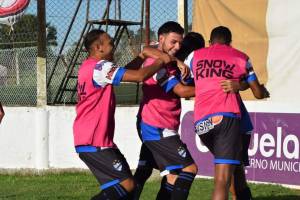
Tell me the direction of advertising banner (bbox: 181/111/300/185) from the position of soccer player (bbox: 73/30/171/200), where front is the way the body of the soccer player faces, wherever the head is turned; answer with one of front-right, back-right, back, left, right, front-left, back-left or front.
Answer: front-left

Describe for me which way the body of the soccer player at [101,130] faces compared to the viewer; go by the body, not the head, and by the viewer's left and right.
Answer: facing to the right of the viewer

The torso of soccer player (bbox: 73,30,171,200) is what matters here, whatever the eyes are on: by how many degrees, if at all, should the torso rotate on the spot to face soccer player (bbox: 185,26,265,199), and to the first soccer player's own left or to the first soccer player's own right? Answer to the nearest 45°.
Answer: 0° — they already face them

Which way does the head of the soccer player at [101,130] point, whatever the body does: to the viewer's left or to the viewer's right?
to the viewer's right

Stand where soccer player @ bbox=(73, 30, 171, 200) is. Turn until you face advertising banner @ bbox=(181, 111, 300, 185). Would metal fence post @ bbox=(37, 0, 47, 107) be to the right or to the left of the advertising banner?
left

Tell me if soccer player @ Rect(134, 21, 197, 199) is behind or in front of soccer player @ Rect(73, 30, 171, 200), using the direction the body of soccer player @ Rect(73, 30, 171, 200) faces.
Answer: in front

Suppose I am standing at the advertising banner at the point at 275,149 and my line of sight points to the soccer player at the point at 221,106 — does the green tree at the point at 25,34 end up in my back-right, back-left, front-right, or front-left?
back-right

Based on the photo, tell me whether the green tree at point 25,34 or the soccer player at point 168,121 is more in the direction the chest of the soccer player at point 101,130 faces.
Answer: the soccer player

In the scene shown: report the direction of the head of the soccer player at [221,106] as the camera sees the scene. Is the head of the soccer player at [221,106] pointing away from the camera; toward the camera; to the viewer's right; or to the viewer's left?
away from the camera

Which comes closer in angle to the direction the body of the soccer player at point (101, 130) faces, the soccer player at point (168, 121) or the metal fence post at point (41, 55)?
the soccer player

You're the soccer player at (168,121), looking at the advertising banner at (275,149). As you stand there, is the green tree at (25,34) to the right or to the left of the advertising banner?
left

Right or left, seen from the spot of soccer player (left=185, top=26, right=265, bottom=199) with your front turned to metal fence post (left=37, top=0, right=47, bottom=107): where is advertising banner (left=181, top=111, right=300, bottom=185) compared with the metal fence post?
right

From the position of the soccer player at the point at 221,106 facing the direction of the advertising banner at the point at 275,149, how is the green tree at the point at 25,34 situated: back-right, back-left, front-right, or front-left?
front-left

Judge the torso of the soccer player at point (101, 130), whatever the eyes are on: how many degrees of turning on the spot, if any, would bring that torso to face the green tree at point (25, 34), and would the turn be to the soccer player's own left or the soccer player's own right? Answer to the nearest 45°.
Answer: approximately 90° to the soccer player's own left

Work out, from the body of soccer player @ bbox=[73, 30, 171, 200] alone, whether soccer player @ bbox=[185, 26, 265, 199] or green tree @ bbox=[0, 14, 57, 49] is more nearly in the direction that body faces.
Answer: the soccer player

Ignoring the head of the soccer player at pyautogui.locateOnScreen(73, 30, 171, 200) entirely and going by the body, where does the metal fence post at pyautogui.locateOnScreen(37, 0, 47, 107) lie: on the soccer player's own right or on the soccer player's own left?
on the soccer player's own left
